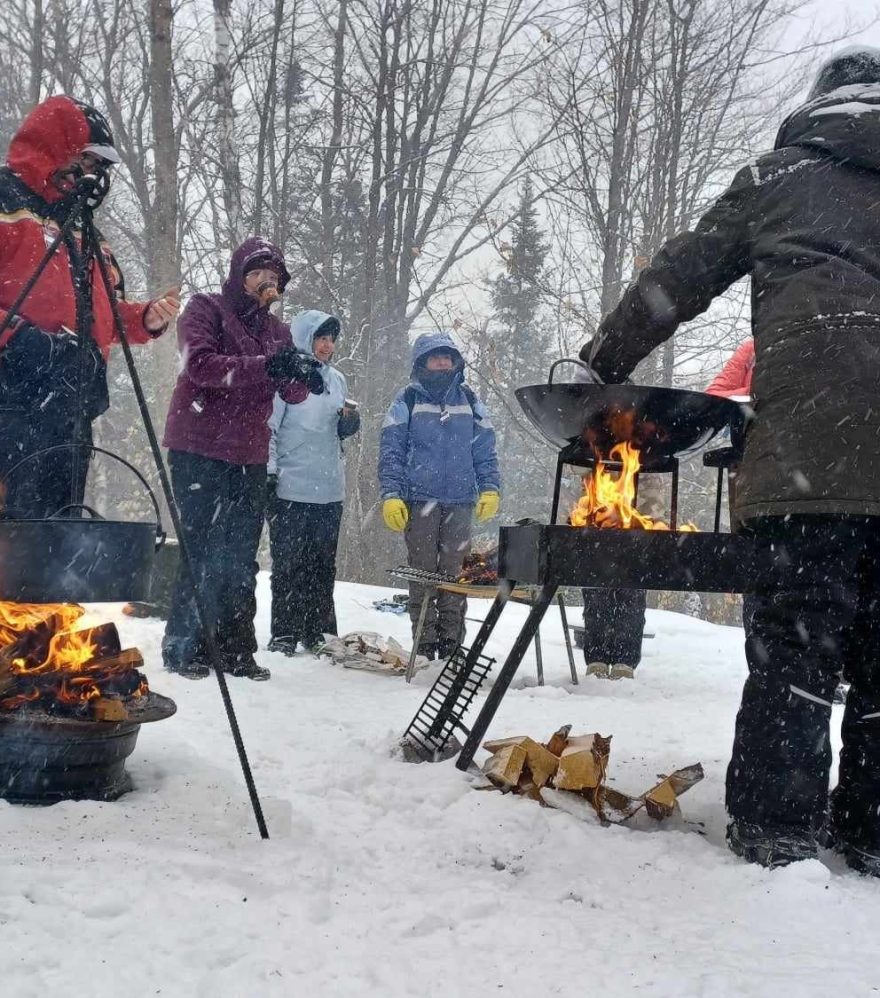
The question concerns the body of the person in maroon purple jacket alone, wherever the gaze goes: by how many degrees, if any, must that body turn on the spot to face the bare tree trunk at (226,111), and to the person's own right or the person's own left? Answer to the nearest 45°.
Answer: approximately 135° to the person's own left

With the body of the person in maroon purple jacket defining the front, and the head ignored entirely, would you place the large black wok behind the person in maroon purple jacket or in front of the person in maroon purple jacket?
in front

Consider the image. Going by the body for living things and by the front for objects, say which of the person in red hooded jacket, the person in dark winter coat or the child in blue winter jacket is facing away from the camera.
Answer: the person in dark winter coat

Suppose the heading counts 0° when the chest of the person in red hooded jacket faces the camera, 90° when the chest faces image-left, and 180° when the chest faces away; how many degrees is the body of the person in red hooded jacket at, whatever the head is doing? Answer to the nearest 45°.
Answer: approximately 315°

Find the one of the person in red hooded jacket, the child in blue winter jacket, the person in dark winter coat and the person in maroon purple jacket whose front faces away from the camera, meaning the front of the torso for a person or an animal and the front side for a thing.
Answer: the person in dark winter coat

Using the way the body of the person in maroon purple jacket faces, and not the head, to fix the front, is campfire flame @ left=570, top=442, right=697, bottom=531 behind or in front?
in front

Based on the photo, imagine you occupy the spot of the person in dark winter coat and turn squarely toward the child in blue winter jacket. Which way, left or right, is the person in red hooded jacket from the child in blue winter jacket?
left

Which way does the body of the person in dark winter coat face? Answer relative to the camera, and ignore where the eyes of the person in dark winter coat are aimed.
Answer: away from the camera

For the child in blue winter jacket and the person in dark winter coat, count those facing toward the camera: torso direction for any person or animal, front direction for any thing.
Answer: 1

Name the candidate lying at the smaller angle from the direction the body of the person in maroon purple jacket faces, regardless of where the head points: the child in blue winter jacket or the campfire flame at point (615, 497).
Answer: the campfire flame
